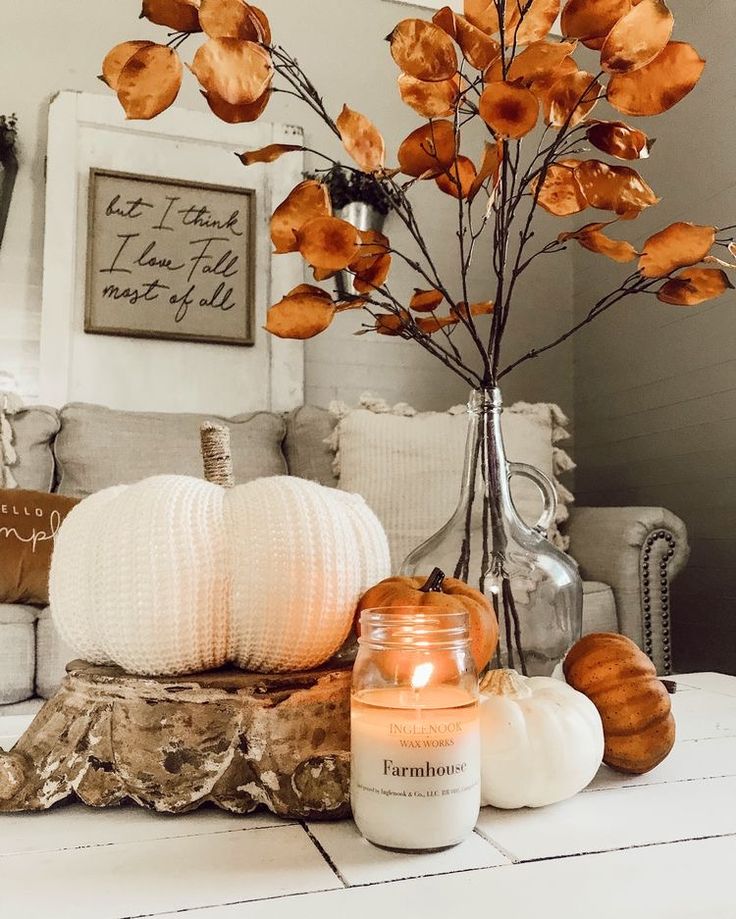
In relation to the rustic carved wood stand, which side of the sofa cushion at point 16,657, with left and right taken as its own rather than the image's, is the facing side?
front

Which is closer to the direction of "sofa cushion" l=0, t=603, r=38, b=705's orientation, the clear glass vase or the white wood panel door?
the clear glass vase

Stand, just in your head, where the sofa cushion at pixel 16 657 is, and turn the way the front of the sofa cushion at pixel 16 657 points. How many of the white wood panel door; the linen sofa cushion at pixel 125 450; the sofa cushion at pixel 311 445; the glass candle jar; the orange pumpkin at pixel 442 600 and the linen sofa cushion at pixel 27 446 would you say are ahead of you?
2

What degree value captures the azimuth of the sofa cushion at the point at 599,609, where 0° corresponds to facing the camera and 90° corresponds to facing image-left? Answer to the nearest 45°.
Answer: approximately 0°

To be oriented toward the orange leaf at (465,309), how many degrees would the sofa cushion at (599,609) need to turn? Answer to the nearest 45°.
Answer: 0° — it already faces it

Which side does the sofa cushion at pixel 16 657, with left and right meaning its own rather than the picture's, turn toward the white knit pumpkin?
front

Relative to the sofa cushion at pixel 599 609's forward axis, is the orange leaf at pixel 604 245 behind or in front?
in front

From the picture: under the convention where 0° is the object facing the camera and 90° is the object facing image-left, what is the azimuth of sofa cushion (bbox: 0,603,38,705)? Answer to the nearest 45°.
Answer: approximately 0°

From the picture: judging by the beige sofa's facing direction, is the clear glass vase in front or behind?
in front

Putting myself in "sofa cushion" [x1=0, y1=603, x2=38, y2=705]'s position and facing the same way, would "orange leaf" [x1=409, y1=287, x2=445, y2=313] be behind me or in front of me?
in front

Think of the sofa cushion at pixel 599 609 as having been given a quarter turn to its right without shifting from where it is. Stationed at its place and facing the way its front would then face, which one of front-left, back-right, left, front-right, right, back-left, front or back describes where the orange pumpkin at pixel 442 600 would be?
left

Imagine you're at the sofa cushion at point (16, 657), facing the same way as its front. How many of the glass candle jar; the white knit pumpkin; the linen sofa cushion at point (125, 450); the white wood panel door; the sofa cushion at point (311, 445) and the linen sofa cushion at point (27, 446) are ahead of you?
2
